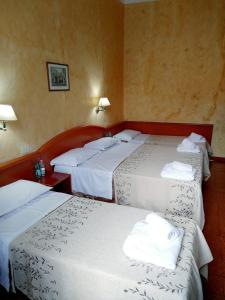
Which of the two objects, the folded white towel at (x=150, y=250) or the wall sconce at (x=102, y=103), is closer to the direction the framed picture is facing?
the folded white towel

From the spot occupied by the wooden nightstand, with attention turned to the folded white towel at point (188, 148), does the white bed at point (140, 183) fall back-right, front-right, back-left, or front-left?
front-right

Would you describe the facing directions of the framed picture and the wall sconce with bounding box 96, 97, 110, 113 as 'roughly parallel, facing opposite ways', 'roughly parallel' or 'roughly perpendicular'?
roughly parallel

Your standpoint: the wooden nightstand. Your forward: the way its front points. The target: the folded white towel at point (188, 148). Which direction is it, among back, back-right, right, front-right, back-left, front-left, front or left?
front-left

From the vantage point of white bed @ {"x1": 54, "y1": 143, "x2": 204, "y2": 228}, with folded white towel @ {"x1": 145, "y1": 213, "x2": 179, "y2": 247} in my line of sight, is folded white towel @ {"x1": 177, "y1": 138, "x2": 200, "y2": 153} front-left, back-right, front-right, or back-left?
back-left

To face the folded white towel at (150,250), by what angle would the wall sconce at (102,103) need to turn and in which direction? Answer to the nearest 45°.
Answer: approximately 45° to its right

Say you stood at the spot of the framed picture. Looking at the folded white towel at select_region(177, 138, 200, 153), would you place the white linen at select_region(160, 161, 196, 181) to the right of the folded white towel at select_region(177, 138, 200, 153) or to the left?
right

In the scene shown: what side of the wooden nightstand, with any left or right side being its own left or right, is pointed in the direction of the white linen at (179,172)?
front

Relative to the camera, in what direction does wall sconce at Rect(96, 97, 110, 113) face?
facing the viewer and to the right of the viewer

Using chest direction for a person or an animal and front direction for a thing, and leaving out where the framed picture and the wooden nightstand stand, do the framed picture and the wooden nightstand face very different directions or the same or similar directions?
same or similar directions

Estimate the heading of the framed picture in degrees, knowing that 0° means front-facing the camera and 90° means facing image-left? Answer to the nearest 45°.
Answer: approximately 315°

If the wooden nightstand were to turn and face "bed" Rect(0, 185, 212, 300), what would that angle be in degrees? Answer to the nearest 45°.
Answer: approximately 45° to its right

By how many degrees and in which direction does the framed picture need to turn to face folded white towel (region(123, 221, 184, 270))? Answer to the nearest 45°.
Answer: approximately 45° to its right

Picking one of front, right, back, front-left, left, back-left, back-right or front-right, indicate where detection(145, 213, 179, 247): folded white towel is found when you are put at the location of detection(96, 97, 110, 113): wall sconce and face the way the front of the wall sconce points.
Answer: front-right
